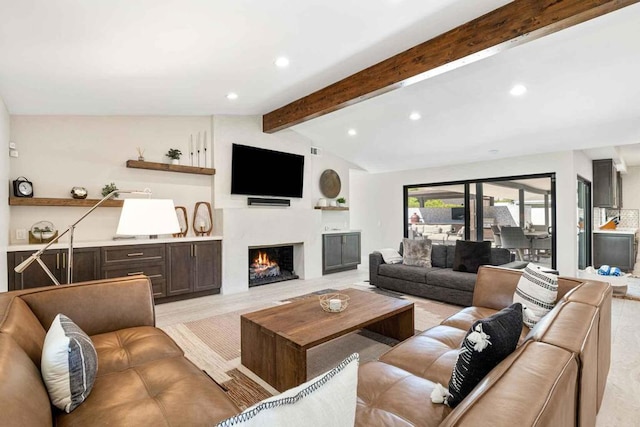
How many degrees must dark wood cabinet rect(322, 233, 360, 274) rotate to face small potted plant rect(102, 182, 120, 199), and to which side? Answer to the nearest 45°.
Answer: approximately 90° to its right

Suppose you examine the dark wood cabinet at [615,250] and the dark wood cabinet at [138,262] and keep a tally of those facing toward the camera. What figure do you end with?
2

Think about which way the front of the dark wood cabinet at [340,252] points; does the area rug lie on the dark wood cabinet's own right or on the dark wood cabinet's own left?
on the dark wood cabinet's own right

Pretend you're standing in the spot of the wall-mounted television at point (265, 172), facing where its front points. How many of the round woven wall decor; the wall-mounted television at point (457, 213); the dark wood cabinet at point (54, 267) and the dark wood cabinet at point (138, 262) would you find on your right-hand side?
2

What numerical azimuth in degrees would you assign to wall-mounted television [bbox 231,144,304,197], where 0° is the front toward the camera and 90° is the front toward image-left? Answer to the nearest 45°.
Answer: approximately 315°

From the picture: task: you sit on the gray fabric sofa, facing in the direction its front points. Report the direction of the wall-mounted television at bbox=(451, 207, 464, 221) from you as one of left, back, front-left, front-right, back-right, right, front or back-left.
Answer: back-right

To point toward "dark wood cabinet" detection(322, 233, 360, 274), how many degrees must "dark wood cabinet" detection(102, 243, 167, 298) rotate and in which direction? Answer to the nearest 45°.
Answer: approximately 90° to its left

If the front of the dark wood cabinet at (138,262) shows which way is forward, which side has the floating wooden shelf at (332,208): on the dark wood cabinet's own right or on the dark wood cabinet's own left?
on the dark wood cabinet's own left

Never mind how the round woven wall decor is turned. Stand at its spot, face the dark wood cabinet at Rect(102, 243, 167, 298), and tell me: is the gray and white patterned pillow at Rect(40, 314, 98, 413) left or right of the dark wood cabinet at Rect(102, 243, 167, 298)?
left
